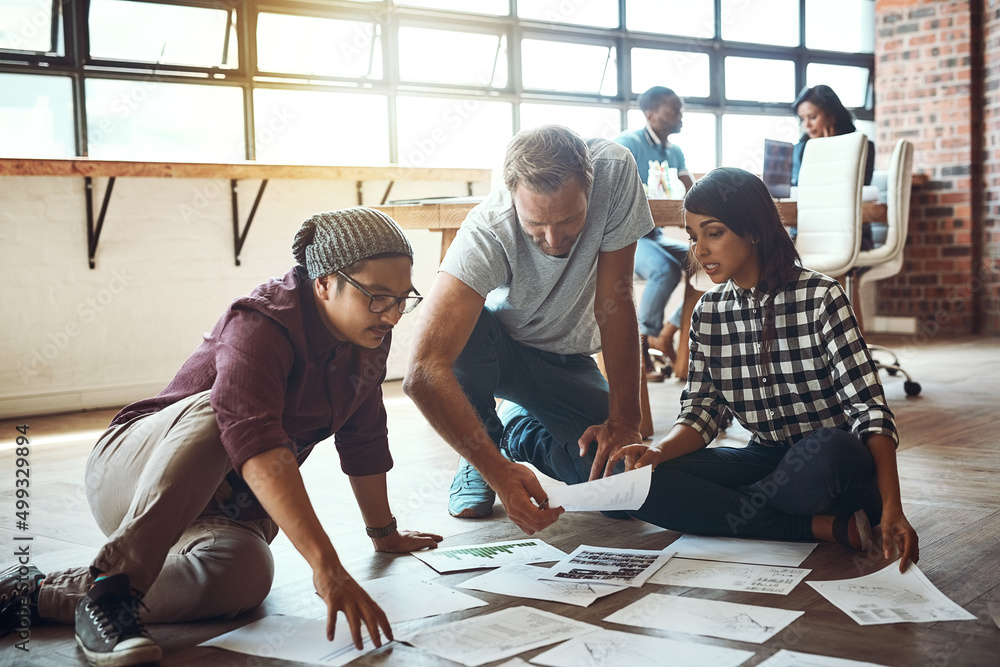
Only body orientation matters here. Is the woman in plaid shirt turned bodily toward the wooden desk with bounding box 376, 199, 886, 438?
no

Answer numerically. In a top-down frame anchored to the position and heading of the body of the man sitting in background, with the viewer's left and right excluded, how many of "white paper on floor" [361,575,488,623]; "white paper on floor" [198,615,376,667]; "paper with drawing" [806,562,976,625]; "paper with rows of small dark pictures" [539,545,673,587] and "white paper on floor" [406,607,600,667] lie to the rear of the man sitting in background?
0

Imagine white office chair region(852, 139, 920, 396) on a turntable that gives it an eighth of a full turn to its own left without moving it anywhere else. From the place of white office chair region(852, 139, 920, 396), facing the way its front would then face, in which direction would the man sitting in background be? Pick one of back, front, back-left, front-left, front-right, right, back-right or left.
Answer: front-right

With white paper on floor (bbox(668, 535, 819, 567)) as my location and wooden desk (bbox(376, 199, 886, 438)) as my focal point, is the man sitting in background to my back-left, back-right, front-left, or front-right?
front-right

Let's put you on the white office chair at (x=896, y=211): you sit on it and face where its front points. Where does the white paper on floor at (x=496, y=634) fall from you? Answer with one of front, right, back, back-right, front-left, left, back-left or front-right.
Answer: left

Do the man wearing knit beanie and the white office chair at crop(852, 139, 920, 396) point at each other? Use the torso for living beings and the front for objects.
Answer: no

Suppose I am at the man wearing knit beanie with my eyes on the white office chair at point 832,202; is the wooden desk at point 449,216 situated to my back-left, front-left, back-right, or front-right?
front-left

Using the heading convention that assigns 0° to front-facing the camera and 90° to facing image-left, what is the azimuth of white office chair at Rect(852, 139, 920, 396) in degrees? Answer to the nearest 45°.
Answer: approximately 90°

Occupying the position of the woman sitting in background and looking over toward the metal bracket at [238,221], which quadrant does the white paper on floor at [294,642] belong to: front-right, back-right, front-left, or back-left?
front-left

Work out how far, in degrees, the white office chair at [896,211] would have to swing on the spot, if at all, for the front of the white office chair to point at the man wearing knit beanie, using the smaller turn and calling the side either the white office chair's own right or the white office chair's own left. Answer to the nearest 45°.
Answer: approximately 90° to the white office chair's own left

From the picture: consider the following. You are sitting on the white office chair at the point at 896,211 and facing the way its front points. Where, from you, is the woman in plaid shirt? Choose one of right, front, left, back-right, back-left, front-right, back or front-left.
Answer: left

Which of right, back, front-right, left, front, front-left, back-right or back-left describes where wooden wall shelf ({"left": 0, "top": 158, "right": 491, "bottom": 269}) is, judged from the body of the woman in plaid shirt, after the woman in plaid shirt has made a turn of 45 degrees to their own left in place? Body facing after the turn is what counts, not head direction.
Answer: back-right

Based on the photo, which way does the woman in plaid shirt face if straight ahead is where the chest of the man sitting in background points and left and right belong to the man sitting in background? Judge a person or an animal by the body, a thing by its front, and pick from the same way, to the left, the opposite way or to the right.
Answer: to the right

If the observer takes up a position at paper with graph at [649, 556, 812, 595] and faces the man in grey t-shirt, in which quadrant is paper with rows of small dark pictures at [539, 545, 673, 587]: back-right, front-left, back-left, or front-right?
front-left

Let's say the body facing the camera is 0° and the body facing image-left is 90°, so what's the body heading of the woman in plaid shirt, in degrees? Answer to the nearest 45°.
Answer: approximately 45°

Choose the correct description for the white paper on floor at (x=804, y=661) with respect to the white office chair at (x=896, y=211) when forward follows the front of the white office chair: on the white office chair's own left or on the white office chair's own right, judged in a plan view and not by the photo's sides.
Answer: on the white office chair's own left
